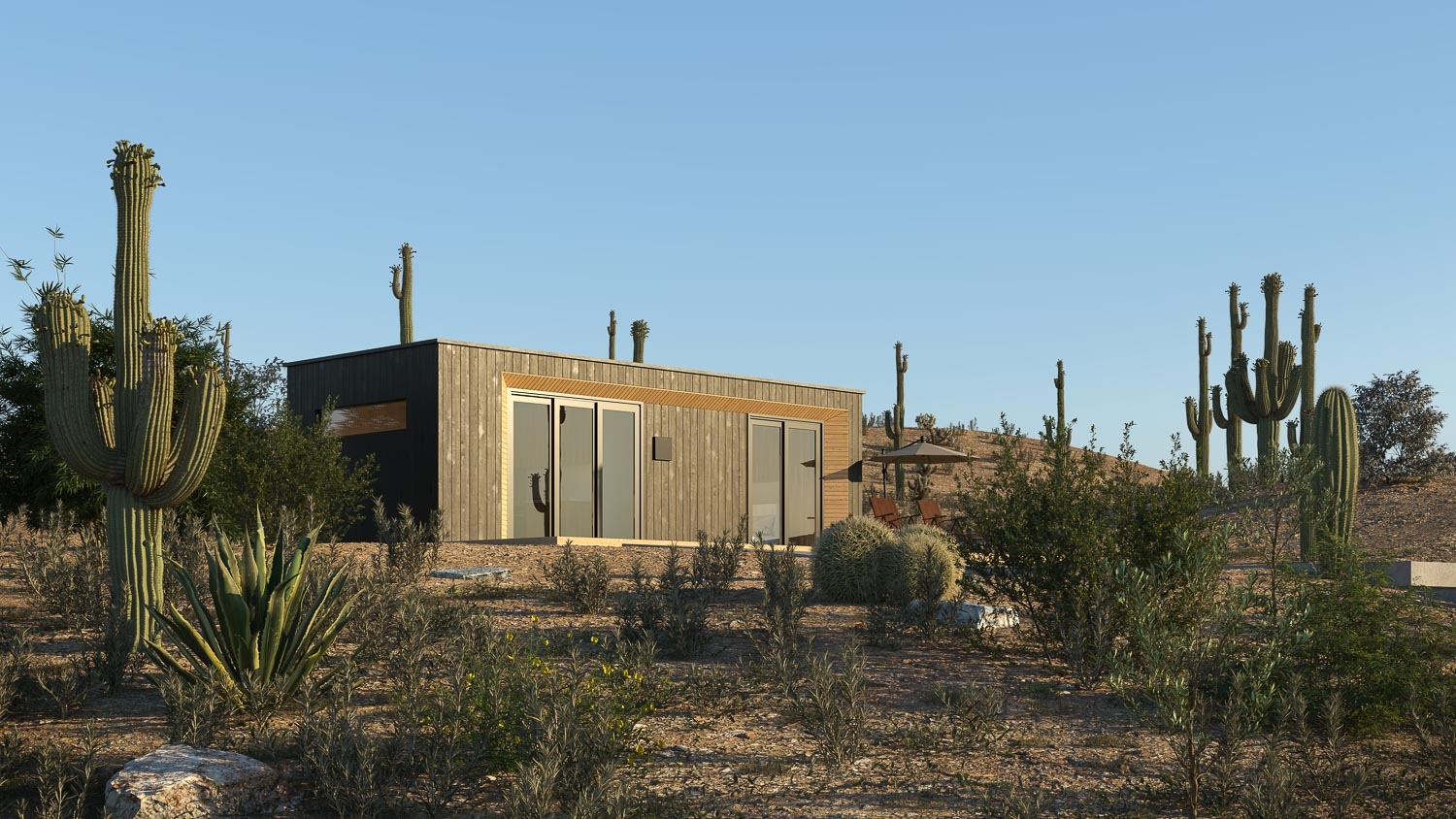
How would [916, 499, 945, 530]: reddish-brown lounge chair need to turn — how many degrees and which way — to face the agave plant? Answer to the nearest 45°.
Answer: approximately 45° to its right

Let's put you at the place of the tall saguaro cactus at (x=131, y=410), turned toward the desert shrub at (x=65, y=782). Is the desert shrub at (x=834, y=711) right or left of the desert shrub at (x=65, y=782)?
left

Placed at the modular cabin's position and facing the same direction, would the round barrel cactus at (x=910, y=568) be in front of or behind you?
in front

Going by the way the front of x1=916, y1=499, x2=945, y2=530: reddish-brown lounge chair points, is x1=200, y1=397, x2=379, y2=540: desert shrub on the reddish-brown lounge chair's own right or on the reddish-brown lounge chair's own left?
on the reddish-brown lounge chair's own right

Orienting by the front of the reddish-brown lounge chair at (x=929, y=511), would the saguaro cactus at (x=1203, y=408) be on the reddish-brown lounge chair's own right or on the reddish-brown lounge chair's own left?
on the reddish-brown lounge chair's own left

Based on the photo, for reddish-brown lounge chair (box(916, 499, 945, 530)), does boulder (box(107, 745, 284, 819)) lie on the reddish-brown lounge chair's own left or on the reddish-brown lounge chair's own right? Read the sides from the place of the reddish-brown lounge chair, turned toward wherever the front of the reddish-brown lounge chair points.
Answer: on the reddish-brown lounge chair's own right

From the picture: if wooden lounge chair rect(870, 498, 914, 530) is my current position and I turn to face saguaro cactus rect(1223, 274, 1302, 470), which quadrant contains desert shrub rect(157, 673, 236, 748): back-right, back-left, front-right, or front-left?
back-right

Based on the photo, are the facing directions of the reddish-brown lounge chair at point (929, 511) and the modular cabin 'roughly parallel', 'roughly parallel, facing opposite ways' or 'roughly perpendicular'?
roughly parallel

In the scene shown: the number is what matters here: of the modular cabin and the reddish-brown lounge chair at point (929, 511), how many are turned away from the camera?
0

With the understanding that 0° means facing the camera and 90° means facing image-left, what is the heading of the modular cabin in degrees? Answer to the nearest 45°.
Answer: approximately 315°

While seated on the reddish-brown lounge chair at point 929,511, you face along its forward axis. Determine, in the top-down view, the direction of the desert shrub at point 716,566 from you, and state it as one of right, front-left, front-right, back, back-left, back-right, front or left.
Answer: front-right

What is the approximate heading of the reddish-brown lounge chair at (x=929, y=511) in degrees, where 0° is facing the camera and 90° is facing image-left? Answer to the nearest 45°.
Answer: approximately 315°

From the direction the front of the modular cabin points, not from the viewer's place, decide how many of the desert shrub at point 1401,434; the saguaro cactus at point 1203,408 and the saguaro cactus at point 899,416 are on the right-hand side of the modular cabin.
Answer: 0

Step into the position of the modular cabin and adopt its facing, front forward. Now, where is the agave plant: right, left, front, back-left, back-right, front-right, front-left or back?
front-right
